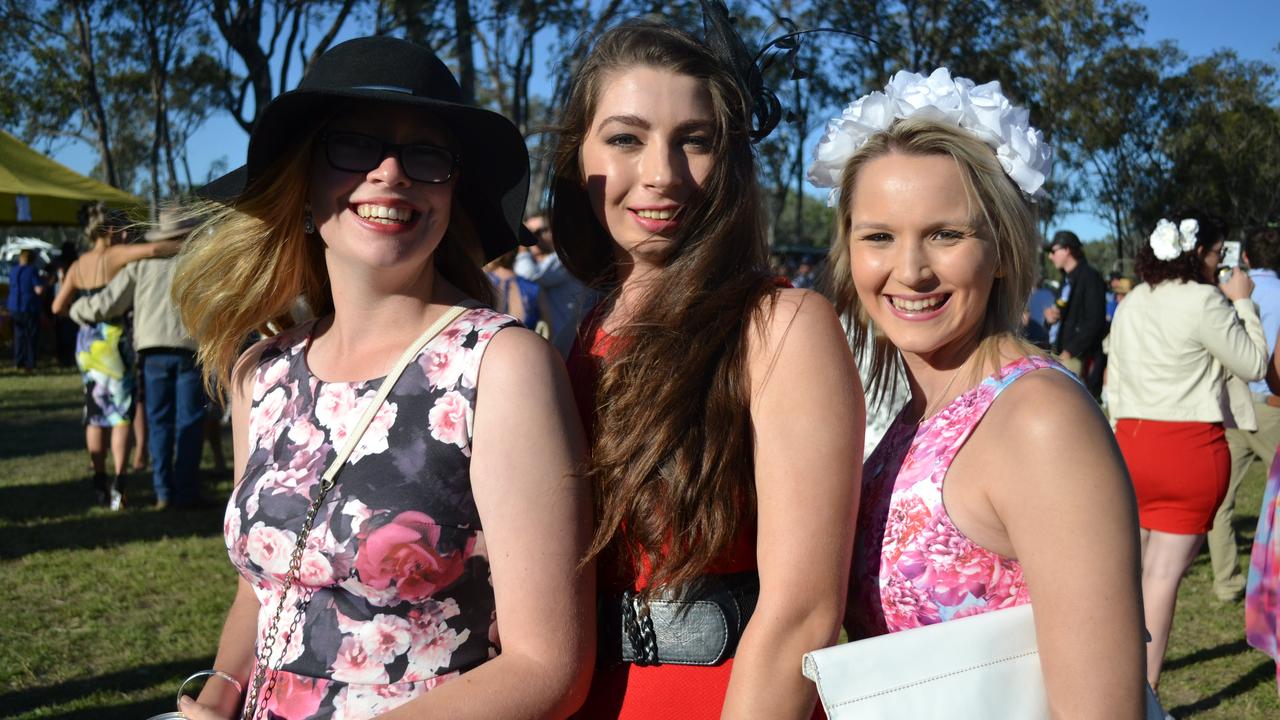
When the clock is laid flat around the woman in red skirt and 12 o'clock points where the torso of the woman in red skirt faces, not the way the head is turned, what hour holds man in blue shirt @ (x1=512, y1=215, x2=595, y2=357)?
The man in blue shirt is roughly at 8 o'clock from the woman in red skirt.

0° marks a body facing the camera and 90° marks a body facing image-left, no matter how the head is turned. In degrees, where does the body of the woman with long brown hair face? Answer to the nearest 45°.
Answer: approximately 45°

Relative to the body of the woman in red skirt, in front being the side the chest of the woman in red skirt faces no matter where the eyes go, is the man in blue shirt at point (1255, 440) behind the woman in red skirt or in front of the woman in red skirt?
in front

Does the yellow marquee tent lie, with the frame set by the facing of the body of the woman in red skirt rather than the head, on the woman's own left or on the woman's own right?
on the woman's own left

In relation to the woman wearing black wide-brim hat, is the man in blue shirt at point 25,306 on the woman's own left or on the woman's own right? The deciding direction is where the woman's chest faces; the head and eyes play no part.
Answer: on the woman's own right

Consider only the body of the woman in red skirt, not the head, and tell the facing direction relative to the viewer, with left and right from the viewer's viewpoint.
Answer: facing away from the viewer and to the right of the viewer
